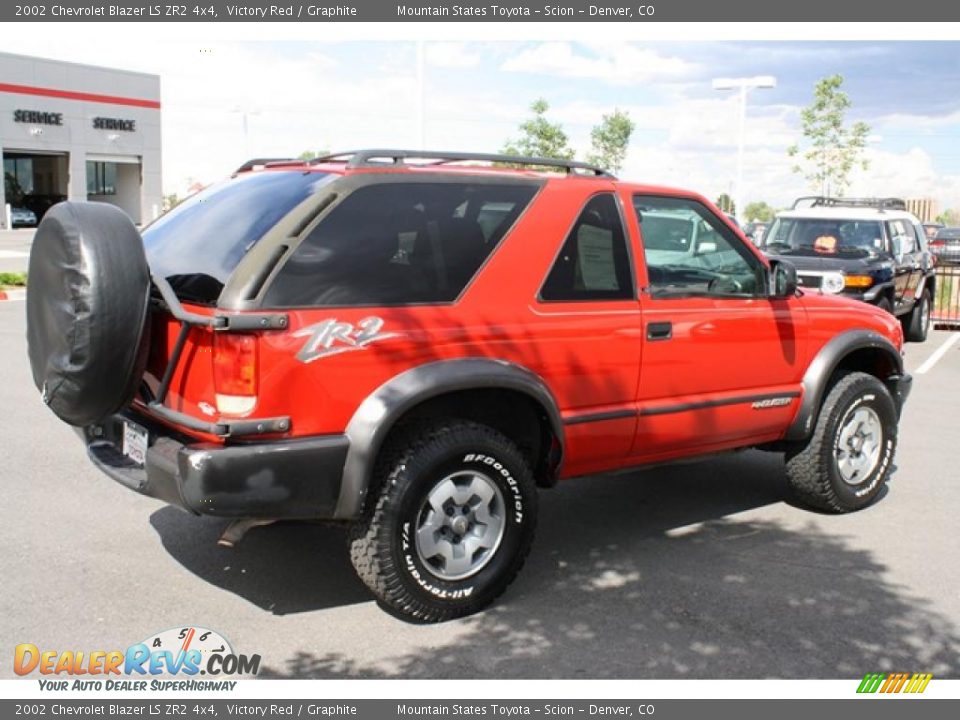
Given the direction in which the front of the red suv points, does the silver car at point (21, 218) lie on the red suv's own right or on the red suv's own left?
on the red suv's own left

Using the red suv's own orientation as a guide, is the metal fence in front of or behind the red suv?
in front

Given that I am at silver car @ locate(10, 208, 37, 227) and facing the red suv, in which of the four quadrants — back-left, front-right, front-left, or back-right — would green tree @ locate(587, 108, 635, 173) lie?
front-left

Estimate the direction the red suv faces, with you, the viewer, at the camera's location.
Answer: facing away from the viewer and to the right of the viewer

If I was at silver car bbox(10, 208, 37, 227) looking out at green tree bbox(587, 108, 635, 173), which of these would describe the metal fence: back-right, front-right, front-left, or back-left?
front-right

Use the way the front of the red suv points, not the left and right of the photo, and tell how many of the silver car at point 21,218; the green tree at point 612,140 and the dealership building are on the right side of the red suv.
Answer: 0

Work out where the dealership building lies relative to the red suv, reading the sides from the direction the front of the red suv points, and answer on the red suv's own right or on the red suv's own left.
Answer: on the red suv's own left

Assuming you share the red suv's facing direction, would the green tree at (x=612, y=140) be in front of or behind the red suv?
in front

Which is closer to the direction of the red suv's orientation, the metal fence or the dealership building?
the metal fence

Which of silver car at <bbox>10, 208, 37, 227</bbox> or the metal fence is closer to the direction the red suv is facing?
the metal fence
